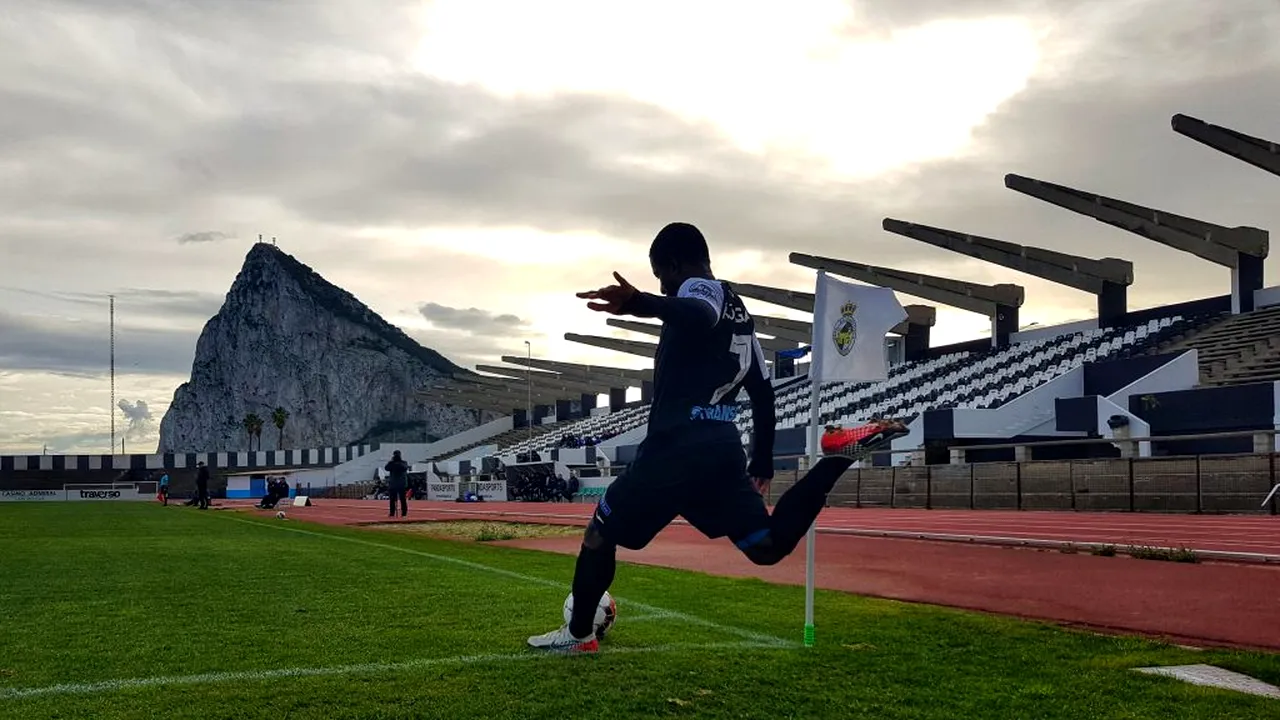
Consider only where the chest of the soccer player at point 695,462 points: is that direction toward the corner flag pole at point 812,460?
no

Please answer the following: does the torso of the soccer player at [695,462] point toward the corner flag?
no

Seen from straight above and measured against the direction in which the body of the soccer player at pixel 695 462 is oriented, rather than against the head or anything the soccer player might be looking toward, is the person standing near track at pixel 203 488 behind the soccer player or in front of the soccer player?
in front

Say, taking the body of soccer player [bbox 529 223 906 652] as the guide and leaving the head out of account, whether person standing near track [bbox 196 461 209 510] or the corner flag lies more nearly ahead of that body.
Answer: the person standing near track

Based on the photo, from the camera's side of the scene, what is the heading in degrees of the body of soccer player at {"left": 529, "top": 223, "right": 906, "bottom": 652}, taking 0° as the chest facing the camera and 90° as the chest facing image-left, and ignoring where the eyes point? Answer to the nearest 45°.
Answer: approximately 135°

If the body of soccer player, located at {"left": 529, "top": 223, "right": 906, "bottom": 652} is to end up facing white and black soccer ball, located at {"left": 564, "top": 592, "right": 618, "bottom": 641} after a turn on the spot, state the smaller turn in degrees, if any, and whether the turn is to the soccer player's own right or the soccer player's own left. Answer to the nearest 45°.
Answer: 0° — they already face it

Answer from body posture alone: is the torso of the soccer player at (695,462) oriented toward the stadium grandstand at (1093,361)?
no

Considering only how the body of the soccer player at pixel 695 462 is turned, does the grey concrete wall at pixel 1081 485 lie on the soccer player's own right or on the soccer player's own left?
on the soccer player's own right

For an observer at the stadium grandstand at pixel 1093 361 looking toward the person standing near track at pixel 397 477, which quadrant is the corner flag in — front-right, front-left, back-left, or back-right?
front-left
